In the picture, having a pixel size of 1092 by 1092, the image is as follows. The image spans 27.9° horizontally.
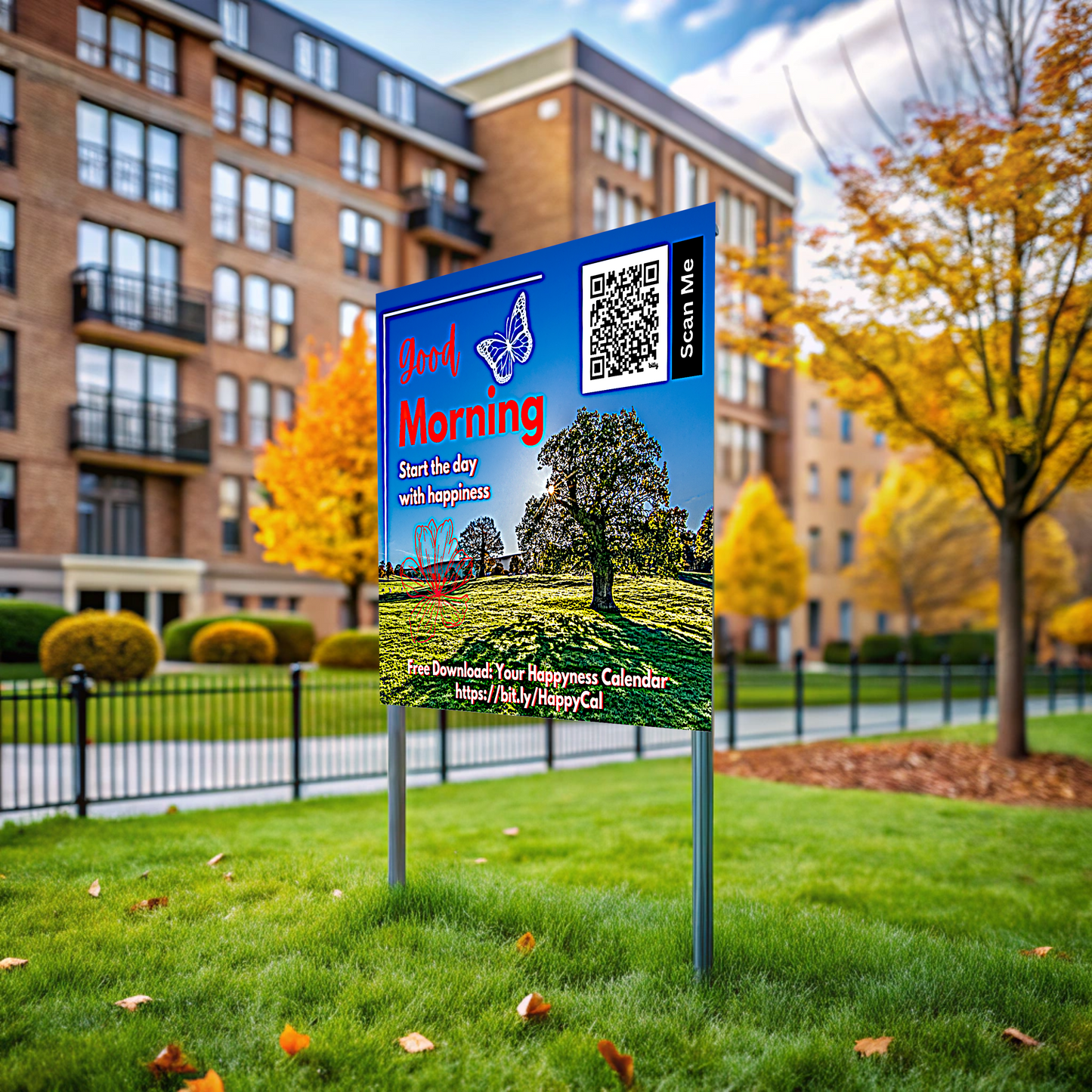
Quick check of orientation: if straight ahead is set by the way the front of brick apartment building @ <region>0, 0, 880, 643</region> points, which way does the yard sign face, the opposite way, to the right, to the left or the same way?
to the right

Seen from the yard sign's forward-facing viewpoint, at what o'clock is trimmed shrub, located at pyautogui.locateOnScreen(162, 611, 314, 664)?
The trimmed shrub is roughly at 4 o'clock from the yard sign.

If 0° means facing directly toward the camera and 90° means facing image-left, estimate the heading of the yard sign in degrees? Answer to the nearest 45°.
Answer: approximately 45°

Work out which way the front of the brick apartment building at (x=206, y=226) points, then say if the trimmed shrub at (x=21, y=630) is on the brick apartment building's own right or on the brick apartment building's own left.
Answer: on the brick apartment building's own right

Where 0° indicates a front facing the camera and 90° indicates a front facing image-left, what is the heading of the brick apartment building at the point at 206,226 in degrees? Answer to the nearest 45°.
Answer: approximately 315°

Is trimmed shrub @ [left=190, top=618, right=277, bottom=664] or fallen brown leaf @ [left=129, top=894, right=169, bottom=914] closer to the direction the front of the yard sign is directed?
the fallen brown leaf

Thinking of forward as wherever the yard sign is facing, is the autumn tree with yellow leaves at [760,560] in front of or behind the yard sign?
behind

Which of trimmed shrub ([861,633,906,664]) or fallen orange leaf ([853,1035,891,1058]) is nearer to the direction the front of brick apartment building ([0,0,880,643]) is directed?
the fallen orange leaf

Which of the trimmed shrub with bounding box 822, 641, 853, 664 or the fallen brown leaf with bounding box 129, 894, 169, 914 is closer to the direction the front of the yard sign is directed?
the fallen brown leaf

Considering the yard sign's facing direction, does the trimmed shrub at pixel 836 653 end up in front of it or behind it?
behind
